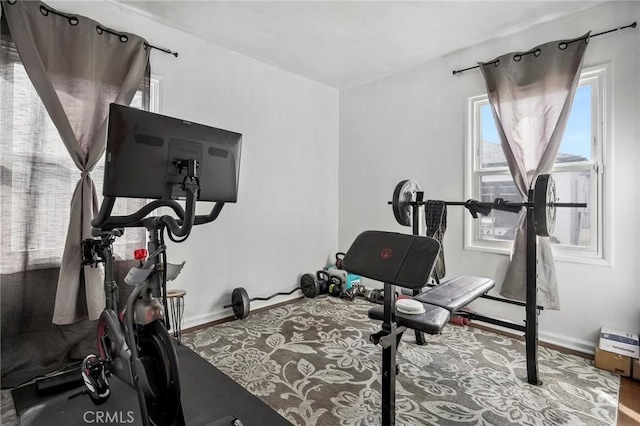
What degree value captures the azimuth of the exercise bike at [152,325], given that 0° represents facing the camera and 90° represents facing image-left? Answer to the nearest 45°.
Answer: approximately 315°

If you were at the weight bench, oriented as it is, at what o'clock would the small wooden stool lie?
The small wooden stool is roughly at 2 o'clock from the weight bench.

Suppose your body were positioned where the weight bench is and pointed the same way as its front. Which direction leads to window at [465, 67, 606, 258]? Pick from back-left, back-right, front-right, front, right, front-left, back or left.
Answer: back

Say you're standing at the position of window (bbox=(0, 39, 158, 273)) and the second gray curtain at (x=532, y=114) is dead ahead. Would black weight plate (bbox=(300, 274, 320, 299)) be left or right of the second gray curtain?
left
